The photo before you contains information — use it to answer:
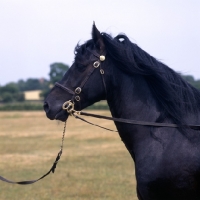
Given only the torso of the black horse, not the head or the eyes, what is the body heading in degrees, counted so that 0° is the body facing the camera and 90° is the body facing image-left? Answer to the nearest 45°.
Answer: approximately 90°
